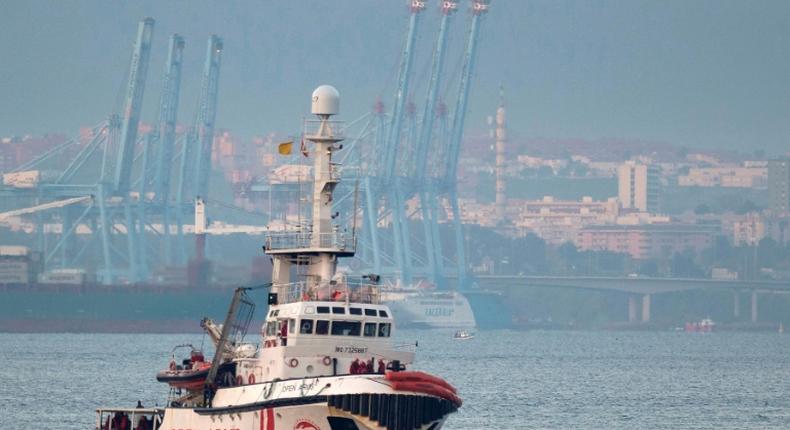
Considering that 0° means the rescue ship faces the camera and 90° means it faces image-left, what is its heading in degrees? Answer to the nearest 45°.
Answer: approximately 315°
